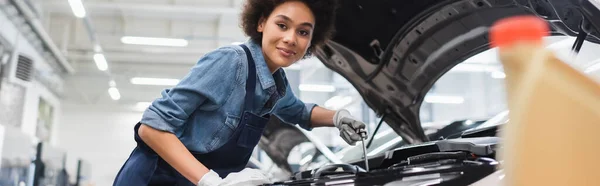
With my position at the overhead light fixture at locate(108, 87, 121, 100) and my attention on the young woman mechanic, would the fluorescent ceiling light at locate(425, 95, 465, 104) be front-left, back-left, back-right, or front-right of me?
front-left

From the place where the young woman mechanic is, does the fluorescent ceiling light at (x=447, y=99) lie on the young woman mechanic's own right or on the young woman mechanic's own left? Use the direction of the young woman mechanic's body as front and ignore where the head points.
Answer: on the young woman mechanic's own left

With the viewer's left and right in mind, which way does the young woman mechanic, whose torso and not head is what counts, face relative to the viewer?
facing the viewer and to the right of the viewer

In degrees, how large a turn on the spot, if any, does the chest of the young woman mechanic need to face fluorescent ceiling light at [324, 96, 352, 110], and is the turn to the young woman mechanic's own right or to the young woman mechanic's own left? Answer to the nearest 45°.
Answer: approximately 135° to the young woman mechanic's own left

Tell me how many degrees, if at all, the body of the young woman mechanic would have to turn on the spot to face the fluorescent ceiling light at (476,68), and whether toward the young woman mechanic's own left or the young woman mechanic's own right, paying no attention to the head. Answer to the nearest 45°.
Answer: approximately 90° to the young woman mechanic's own left

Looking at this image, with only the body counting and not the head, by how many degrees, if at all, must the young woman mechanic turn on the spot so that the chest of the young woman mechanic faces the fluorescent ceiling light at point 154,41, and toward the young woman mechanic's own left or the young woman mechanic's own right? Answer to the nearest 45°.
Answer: approximately 135° to the young woman mechanic's own left

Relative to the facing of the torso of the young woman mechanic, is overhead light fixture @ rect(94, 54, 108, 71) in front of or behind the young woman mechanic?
behind
